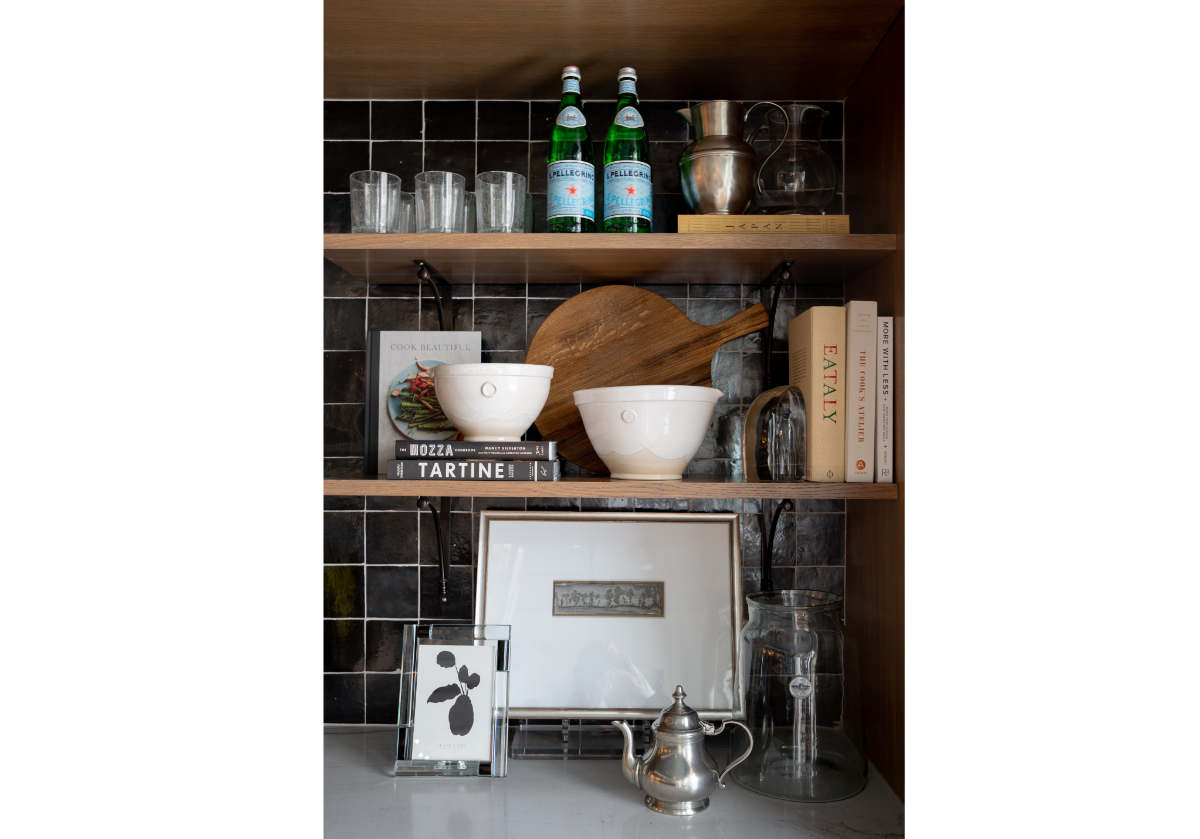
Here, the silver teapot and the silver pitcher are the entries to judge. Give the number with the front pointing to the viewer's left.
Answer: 2

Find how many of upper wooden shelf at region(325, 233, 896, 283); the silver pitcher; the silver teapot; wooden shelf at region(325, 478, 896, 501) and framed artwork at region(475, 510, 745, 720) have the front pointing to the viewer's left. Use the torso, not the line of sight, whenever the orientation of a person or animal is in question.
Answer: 2

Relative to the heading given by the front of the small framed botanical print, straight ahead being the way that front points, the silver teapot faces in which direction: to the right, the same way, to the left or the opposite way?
to the right

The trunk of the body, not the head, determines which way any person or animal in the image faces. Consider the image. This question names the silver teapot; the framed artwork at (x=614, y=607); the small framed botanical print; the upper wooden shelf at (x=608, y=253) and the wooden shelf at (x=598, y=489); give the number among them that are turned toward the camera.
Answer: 4

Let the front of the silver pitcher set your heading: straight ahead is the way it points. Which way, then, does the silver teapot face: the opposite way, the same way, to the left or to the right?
the same way

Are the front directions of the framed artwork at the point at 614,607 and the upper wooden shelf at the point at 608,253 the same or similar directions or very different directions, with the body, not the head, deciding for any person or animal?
same or similar directions

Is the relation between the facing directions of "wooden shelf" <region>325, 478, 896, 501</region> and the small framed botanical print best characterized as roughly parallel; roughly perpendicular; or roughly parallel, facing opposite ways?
roughly parallel

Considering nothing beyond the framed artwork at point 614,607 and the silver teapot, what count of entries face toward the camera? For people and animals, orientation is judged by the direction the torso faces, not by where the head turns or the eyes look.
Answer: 1

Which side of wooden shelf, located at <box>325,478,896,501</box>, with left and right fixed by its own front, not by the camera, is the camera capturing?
front

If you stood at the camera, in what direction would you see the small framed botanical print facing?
facing the viewer
